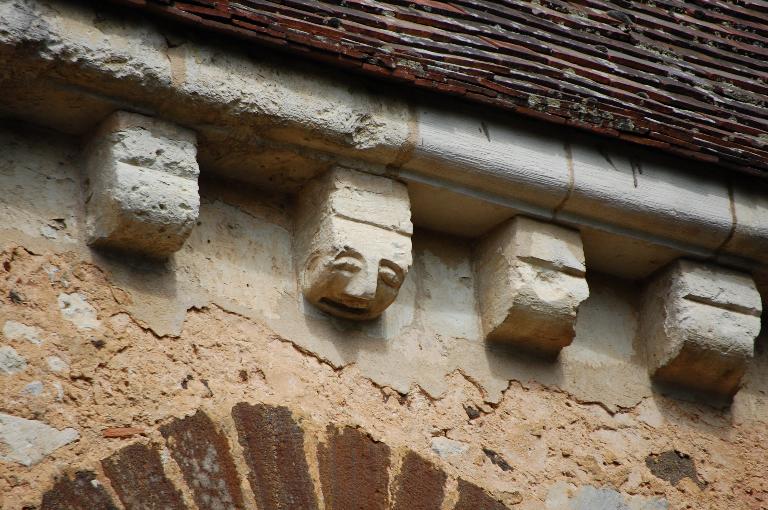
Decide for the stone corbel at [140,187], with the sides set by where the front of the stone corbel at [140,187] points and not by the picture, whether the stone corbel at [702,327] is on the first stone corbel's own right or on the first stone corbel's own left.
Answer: on the first stone corbel's own left

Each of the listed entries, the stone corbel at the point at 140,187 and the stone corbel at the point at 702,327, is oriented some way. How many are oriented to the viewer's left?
0

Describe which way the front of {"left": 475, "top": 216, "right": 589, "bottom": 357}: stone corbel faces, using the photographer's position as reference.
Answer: facing the viewer and to the right of the viewer

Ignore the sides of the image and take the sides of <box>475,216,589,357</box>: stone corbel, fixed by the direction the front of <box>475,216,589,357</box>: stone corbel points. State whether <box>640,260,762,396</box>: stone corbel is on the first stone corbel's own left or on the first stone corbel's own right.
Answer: on the first stone corbel's own left

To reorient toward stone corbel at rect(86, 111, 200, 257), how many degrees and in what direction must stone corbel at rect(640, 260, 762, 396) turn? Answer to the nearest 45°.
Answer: approximately 90° to its right

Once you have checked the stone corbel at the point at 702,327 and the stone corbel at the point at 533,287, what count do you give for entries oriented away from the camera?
0

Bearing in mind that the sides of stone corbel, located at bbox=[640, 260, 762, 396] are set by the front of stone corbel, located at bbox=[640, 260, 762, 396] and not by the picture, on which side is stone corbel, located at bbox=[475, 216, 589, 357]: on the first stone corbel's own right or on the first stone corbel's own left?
on the first stone corbel's own right

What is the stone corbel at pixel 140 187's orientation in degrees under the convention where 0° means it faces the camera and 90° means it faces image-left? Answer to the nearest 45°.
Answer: approximately 315°

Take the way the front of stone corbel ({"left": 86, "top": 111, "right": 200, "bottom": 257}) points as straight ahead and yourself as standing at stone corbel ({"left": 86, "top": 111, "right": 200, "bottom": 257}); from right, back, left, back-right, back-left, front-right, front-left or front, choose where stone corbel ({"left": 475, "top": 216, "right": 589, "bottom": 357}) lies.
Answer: front-left

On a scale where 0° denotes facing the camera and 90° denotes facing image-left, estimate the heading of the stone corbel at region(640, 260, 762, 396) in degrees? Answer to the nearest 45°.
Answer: approximately 315°
